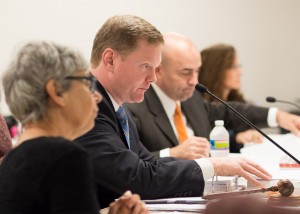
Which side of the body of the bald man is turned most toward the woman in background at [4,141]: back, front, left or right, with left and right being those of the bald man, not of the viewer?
right

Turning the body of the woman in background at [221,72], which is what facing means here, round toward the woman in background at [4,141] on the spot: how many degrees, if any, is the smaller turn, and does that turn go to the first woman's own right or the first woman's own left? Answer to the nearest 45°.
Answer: approximately 90° to the first woman's own right

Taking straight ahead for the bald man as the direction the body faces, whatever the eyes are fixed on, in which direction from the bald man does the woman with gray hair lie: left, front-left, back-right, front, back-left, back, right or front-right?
front-right

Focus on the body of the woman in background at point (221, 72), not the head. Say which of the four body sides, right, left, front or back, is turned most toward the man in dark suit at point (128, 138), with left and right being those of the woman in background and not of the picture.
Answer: right

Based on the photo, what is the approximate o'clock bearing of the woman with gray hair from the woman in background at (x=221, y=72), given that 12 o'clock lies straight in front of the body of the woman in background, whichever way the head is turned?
The woman with gray hair is roughly at 3 o'clock from the woman in background.

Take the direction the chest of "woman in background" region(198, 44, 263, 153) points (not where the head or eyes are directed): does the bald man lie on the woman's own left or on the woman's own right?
on the woman's own right

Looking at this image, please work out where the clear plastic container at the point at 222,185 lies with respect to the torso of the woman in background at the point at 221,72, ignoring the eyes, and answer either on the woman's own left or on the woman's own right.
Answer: on the woman's own right

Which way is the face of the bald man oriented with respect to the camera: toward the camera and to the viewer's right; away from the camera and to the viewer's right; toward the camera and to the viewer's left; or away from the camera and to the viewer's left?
toward the camera and to the viewer's right

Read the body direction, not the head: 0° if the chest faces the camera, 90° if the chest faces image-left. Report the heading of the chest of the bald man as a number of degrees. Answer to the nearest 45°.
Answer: approximately 315°
